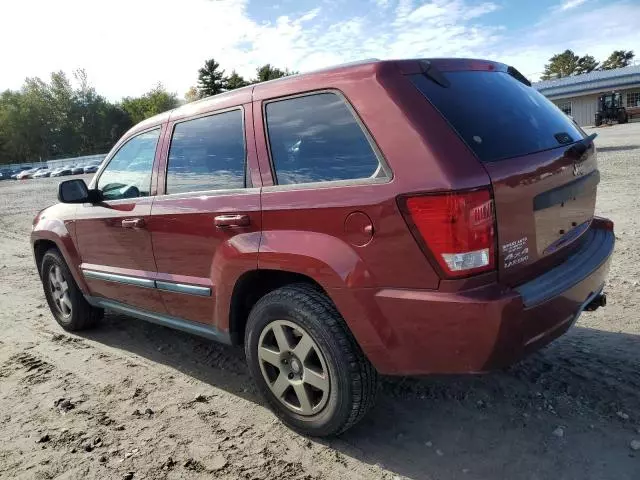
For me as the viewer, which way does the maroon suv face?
facing away from the viewer and to the left of the viewer

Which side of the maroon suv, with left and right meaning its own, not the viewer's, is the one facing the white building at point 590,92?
right
